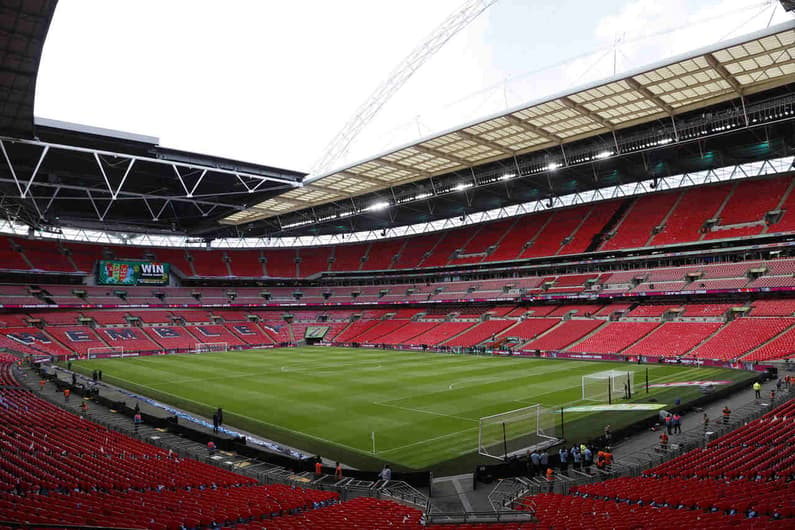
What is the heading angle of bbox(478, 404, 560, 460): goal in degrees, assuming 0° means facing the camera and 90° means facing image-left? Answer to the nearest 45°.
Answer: approximately 135°

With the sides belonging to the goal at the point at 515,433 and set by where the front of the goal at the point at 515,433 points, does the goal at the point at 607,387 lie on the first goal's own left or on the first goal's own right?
on the first goal's own right
